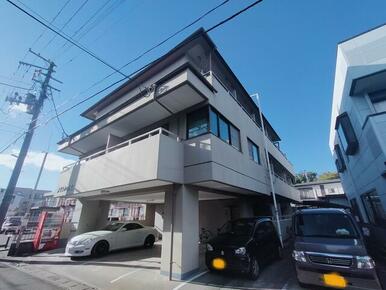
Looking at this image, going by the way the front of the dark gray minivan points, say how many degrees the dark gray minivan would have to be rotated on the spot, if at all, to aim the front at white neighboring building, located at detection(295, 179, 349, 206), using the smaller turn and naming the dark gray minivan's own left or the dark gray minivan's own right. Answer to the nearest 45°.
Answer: approximately 180°

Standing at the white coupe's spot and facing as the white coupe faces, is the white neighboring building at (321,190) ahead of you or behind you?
behind

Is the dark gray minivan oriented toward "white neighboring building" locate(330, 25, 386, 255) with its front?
no

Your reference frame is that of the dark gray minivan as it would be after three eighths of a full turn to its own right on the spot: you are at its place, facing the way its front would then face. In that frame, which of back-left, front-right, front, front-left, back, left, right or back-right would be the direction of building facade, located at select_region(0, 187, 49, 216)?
front-left

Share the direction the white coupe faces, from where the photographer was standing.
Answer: facing the viewer and to the left of the viewer

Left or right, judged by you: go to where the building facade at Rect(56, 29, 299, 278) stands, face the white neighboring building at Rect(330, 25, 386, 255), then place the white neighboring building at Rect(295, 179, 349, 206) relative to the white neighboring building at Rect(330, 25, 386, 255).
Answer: left

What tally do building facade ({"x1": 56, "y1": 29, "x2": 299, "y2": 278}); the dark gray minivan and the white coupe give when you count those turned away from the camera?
0

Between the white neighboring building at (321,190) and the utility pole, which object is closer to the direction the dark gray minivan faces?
the utility pole

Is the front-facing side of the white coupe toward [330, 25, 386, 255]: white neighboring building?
no

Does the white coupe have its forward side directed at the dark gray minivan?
no

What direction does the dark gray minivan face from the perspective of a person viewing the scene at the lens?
facing the viewer
